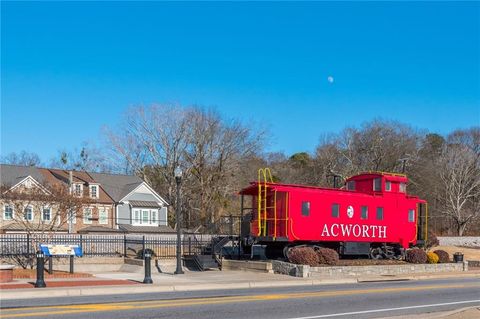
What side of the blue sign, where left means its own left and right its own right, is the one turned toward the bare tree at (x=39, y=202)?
back

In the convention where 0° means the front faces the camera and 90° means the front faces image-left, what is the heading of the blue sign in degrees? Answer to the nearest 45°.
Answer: approximately 0°

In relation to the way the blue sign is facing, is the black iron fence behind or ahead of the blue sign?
behind
